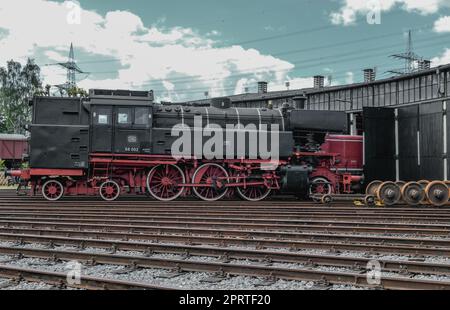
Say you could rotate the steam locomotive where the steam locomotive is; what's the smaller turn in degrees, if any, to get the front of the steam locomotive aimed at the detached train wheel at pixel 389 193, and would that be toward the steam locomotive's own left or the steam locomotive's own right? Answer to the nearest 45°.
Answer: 0° — it already faces it

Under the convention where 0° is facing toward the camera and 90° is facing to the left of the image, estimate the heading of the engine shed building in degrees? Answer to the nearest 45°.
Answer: approximately 45°

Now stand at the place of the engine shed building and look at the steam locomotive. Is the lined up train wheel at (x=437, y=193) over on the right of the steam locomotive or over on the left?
left

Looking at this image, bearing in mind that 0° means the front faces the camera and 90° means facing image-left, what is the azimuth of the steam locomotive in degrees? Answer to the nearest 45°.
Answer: approximately 270°

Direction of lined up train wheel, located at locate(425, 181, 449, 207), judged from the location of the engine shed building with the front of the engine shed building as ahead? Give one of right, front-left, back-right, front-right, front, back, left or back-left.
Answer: front-left

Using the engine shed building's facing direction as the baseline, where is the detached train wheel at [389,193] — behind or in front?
in front

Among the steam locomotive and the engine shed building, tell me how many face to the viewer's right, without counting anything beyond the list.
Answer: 1
